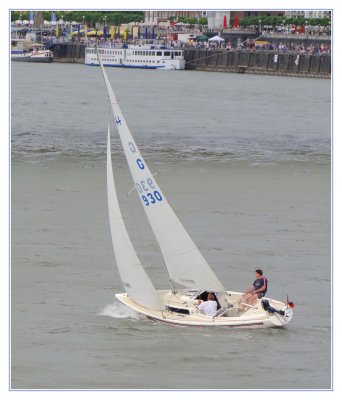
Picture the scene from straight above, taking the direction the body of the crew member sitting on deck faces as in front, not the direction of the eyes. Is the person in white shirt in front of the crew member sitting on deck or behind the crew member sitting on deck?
in front

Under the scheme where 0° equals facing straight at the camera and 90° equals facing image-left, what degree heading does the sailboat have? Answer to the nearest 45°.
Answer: approximately 135°

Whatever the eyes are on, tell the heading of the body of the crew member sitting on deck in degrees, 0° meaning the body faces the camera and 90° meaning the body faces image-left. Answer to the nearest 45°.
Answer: approximately 45°
